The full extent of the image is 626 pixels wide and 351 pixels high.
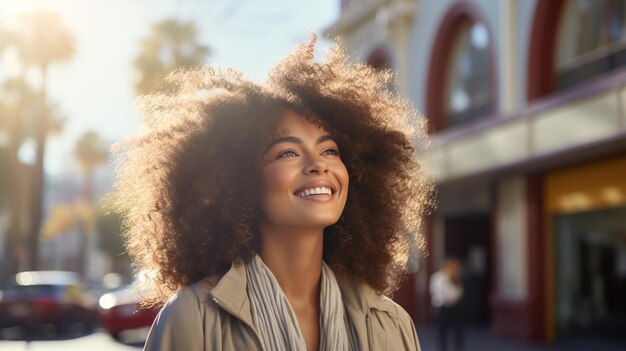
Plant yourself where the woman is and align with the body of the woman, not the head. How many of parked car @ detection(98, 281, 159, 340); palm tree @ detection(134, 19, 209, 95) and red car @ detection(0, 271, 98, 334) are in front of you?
0

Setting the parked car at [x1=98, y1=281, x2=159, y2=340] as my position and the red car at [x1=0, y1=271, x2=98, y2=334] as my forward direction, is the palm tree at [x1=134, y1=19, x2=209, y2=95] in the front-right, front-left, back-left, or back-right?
front-right

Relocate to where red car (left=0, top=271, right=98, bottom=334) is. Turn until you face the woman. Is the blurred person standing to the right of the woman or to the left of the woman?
left

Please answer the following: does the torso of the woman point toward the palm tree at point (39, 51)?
no

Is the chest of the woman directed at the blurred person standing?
no

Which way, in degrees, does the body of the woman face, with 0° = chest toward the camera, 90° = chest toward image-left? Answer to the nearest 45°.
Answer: approximately 315°

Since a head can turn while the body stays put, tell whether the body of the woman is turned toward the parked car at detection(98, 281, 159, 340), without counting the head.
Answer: no

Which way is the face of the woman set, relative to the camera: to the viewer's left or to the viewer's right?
to the viewer's right

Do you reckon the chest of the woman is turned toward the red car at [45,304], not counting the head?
no

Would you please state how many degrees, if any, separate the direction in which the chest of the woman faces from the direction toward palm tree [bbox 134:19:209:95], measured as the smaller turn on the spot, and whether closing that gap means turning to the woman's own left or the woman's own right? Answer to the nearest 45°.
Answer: approximately 135° to the woman's own left
